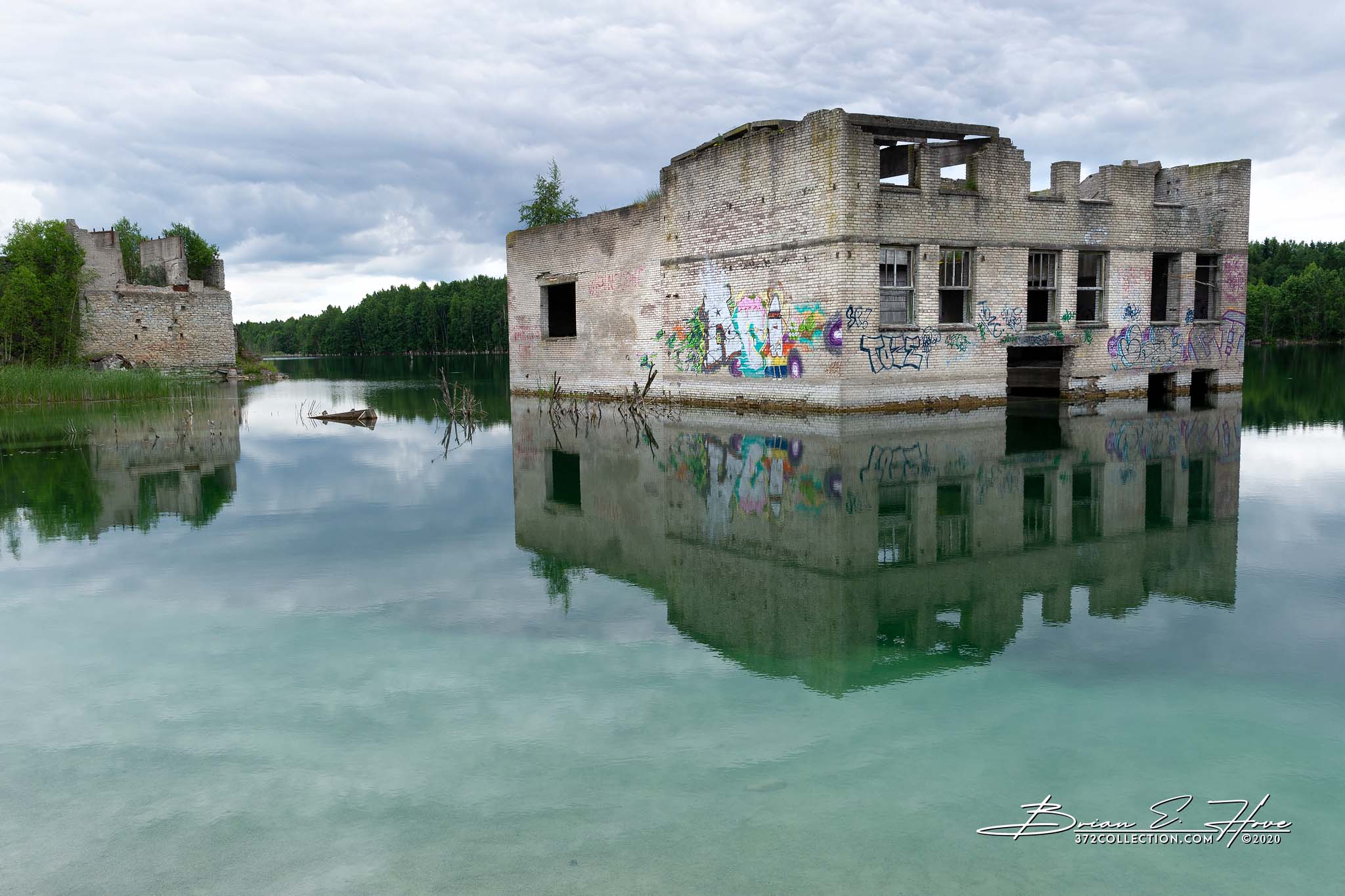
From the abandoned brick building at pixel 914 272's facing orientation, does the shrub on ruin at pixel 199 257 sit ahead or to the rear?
to the rear

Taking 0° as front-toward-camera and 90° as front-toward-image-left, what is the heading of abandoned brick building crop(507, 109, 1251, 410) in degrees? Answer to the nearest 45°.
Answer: approximately 315°

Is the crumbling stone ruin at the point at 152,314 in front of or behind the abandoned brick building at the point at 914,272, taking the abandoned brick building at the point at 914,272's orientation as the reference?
behind
